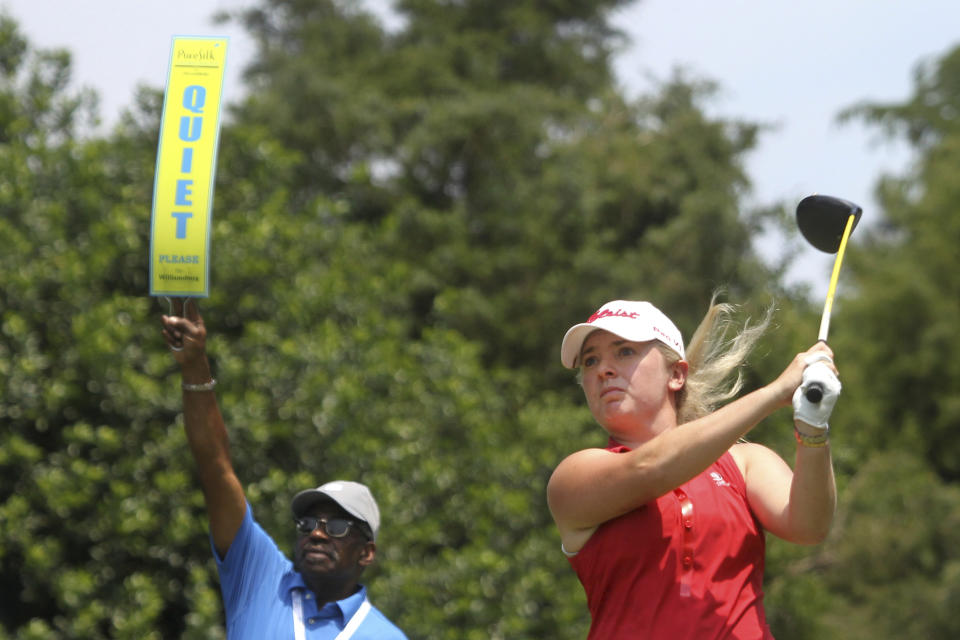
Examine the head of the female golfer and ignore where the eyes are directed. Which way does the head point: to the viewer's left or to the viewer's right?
to the viewer's left

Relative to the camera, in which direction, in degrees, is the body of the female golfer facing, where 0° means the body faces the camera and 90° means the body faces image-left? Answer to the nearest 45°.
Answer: approximately 0°

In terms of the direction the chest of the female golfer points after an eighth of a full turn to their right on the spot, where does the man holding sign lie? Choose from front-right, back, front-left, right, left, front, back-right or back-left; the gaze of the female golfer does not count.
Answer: right
